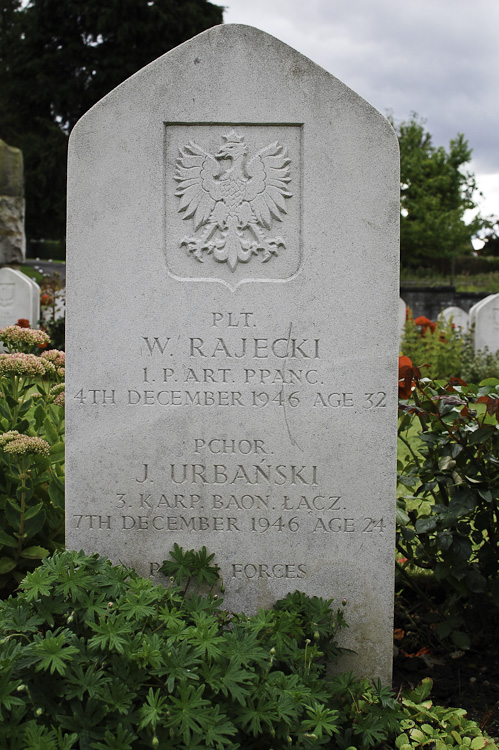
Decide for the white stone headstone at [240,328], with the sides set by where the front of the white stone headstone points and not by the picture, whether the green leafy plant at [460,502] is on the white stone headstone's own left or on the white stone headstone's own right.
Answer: on the white stone headstone's own left

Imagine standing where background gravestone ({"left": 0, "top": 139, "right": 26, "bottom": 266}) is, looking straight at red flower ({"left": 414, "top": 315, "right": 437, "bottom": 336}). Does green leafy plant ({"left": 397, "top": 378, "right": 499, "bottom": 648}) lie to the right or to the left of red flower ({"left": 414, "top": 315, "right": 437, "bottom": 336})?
right

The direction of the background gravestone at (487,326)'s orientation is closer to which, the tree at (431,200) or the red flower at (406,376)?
the red flower

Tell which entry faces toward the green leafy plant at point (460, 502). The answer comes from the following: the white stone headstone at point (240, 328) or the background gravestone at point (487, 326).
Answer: the background gravestone

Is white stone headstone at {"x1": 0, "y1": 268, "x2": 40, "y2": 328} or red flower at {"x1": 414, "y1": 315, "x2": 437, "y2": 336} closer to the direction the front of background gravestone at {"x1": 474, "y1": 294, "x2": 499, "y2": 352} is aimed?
the red flower

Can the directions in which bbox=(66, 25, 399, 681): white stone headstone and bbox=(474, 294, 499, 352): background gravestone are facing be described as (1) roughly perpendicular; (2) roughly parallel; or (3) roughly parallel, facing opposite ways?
roughly parallel

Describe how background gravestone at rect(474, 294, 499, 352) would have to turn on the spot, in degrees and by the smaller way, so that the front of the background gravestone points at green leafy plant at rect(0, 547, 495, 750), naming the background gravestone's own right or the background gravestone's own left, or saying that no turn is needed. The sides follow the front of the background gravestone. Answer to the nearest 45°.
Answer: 0° — it already faces it

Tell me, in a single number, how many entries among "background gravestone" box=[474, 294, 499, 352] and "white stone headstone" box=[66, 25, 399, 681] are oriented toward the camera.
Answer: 2

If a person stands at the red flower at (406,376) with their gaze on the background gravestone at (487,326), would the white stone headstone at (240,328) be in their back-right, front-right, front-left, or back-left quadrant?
back-left

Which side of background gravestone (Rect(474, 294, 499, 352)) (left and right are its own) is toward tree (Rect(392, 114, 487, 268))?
back

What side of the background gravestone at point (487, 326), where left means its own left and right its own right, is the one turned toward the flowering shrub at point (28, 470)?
front

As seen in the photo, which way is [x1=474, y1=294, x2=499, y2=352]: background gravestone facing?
toward the camera

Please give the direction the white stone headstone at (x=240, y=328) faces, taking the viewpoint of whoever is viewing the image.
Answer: facing the viewer
